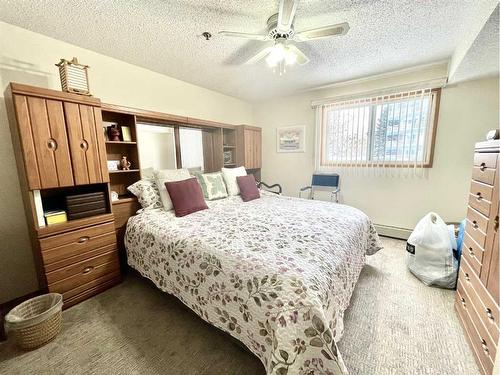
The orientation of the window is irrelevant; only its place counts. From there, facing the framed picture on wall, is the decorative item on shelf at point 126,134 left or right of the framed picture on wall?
left

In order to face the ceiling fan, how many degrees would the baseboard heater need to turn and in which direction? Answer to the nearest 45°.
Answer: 0° — it already faces it

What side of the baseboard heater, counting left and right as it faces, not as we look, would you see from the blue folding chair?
right

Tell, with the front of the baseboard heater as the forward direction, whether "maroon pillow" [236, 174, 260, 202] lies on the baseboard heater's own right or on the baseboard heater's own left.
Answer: on the baseboard heater's own right

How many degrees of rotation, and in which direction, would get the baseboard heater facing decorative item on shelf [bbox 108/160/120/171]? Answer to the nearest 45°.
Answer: approximately 45° to its right

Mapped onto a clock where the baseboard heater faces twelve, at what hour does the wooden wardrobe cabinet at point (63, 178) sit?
The wooden wardrobe cabinet is roughly at 1 o'clock from the baseboard heater.

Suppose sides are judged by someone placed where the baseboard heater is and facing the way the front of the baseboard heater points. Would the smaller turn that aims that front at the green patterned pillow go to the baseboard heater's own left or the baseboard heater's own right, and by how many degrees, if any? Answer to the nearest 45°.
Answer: approximately 45° to the baseboard heater's own right

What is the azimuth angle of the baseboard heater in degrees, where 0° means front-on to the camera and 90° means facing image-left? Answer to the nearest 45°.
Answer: approximately 0°
